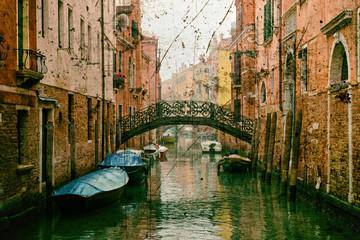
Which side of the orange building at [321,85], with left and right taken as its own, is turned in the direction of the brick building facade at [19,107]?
front

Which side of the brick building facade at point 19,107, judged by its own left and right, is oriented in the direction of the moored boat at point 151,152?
left

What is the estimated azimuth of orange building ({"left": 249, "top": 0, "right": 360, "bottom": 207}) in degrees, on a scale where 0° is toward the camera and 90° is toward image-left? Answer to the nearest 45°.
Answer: approximately 45°

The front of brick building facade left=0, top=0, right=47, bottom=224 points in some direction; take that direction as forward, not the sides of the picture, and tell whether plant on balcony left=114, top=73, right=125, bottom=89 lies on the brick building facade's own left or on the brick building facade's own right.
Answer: on the brick building facade's own left

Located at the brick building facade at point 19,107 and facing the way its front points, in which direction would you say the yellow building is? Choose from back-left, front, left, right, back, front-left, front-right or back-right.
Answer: left

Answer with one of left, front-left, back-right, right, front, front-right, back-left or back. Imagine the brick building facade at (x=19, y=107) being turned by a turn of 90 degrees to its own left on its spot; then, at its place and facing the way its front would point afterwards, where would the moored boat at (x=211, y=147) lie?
front

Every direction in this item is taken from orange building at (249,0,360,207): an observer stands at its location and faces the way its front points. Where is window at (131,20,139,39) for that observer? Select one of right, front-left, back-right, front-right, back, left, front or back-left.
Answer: right

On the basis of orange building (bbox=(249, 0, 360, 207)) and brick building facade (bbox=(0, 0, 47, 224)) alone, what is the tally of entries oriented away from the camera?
0

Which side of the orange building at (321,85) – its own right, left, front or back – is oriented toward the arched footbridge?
right

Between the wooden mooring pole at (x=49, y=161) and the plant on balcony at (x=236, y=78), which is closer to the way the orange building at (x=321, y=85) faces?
the wooden mooring pole

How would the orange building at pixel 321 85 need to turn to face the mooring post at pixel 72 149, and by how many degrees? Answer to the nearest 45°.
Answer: approximately 45° to its right

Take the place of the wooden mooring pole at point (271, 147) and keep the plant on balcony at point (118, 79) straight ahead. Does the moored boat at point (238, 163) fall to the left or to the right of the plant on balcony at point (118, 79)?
right
